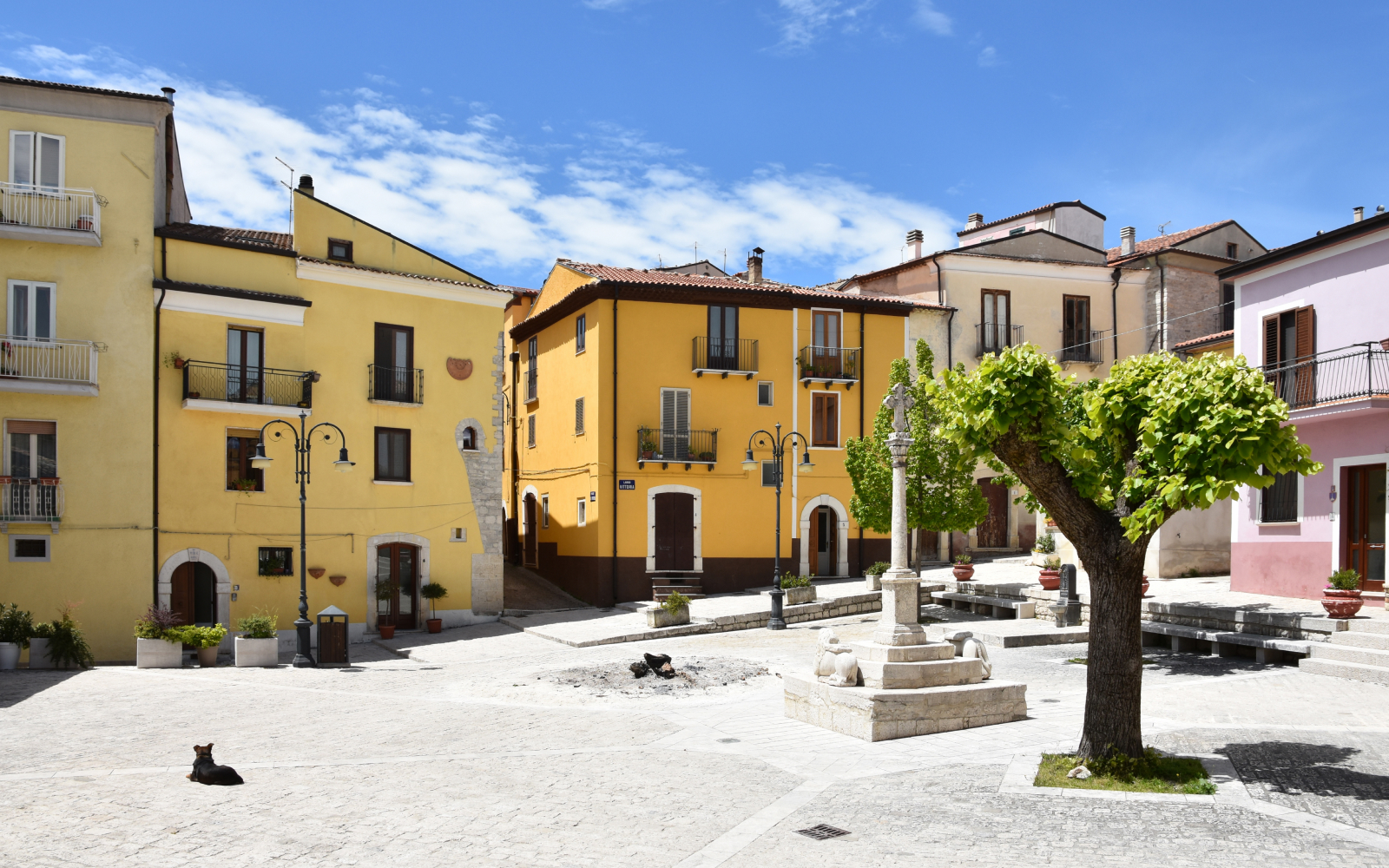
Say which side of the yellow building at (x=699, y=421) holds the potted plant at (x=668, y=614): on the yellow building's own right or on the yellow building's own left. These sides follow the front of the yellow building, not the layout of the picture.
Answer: on the yellow building's own right

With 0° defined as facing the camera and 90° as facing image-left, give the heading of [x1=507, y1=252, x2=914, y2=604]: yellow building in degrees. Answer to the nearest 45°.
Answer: approximately 315°

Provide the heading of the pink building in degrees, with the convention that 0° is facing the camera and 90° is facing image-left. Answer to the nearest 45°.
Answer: approximately 45°

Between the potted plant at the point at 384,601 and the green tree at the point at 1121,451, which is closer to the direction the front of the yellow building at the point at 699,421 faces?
the green tree

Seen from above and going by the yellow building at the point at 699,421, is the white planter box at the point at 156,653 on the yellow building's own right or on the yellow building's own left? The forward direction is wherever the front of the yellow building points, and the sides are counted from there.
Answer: on the yellow building's own right
